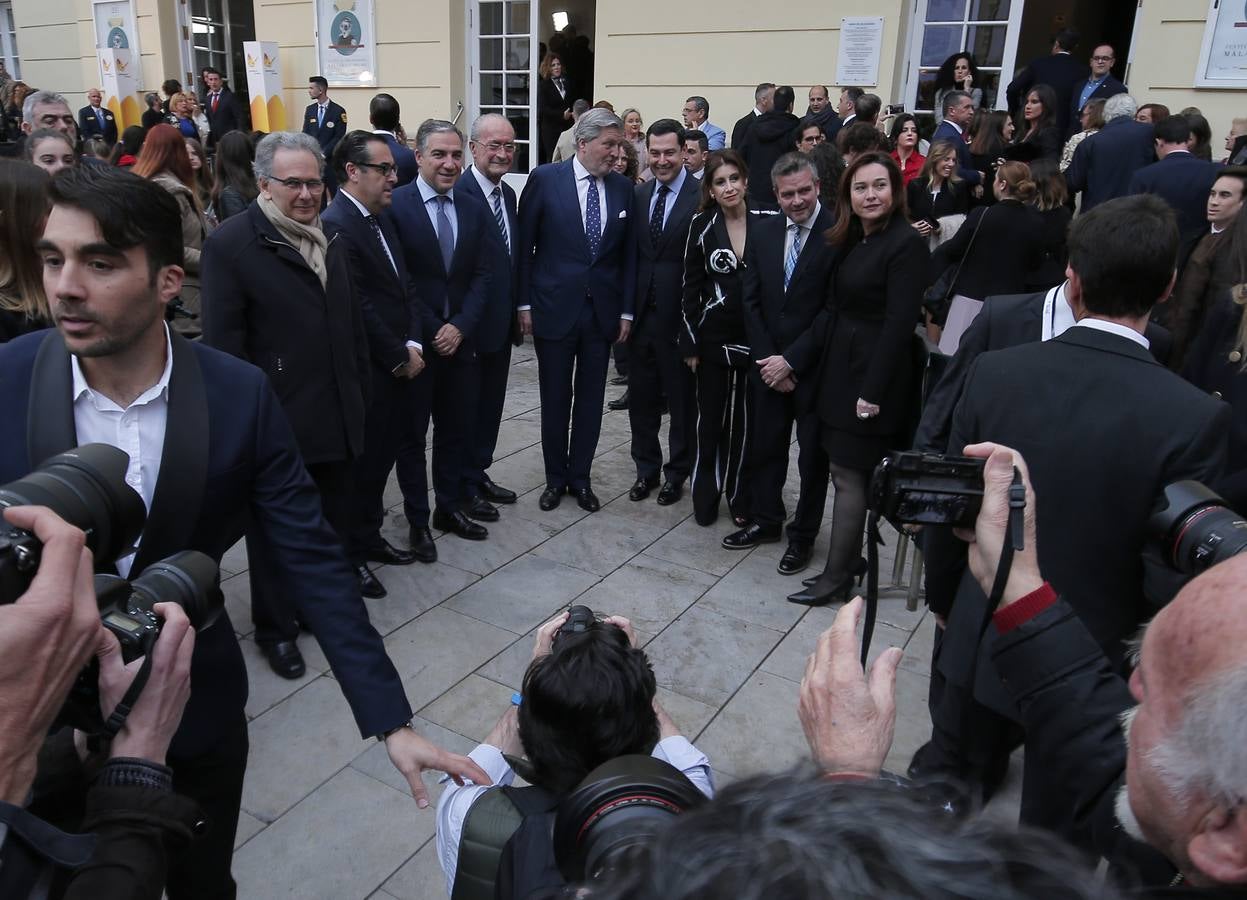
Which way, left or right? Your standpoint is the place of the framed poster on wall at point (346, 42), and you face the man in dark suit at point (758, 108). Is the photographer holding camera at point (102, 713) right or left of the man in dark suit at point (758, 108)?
right

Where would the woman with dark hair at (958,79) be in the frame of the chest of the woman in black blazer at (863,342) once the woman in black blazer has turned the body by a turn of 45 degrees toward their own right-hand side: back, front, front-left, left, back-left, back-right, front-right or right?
right

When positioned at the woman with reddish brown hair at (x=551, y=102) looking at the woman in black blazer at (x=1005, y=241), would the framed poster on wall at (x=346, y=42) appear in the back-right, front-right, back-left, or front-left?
back-right

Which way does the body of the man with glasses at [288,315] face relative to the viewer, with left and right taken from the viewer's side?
facing the viewer and to the right of the viewer

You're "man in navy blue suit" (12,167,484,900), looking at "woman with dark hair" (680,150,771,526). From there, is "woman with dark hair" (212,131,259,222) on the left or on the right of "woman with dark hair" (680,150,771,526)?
left

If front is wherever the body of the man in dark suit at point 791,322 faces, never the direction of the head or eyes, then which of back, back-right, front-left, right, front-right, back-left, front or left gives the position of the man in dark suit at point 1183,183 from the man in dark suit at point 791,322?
back-left

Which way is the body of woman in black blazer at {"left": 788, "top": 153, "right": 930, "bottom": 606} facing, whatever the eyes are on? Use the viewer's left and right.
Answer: facing the viewer and to the left of the viewer

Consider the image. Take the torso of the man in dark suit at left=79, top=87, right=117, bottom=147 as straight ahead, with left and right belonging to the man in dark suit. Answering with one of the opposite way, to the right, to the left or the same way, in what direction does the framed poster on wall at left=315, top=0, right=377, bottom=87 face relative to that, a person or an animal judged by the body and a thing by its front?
the same way

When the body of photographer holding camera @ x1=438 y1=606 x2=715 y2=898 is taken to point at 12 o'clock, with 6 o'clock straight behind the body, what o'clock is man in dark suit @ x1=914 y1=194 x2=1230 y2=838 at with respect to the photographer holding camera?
The man in dark suit is roughly at 2 o'clock from the photographer holding camera.

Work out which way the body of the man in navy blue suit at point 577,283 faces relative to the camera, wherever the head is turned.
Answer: toward the camera

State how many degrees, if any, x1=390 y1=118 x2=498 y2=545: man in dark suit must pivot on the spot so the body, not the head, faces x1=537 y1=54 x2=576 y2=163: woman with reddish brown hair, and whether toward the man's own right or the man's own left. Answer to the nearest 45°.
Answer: approximately 135° to the man's own left

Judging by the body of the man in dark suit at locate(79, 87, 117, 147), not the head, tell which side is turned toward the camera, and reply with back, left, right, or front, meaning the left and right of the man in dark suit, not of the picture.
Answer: front

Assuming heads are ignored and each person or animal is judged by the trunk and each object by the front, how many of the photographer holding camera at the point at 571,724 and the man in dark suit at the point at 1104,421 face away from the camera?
2

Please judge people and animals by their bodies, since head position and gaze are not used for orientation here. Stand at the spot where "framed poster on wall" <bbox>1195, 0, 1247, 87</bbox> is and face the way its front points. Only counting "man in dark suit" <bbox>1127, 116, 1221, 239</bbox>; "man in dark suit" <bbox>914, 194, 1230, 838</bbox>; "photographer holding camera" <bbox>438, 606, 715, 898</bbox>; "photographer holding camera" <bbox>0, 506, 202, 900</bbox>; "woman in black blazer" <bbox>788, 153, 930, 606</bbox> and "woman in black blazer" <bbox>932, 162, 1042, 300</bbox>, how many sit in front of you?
6

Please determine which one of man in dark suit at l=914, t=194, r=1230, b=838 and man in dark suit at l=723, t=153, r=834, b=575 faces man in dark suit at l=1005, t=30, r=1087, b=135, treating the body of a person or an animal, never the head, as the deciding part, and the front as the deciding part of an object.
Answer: man in dark suit at l=914, t=194, r=1230, b=838

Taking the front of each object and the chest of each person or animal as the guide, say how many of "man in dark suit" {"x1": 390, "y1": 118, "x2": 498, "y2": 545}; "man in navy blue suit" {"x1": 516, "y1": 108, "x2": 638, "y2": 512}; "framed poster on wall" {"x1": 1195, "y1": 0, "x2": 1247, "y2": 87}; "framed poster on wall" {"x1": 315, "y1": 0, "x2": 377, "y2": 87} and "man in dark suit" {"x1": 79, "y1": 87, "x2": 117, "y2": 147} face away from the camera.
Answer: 0

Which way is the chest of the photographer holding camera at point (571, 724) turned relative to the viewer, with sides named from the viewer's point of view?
facing away from the viewer

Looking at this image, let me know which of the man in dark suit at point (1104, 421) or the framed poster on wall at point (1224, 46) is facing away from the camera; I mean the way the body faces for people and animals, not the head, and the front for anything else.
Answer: the man in dark suit

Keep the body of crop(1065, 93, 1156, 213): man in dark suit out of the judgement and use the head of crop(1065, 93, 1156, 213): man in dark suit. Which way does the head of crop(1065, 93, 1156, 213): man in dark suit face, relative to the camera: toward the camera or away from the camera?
away from the camera
